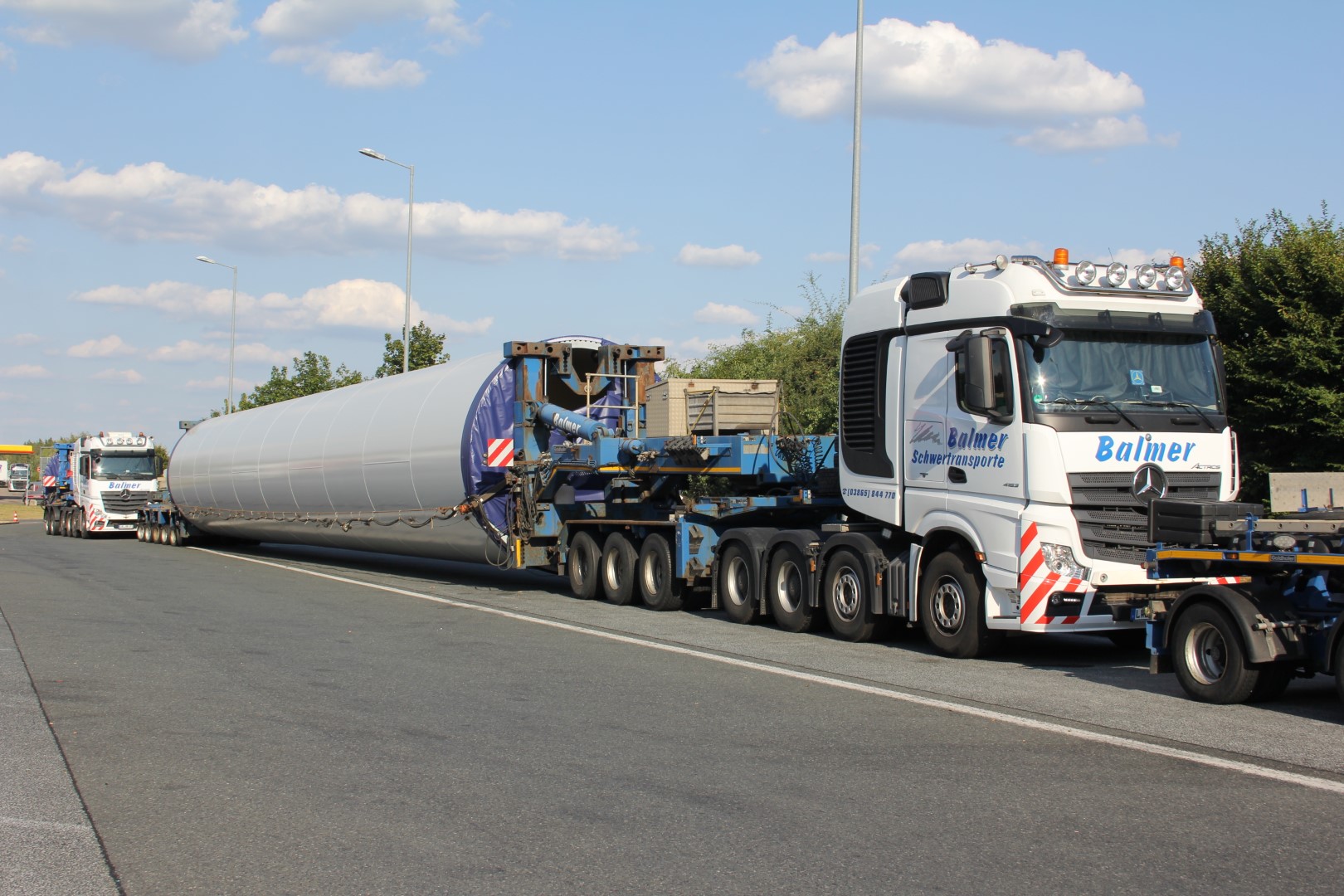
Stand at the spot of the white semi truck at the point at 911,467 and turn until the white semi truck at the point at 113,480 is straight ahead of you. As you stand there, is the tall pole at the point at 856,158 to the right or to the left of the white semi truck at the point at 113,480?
right

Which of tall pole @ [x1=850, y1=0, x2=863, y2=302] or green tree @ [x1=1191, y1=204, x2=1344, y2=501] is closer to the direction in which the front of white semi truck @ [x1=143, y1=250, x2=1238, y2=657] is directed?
the green tree

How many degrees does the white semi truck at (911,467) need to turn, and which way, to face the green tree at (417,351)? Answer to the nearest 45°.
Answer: approximately 135° to its left

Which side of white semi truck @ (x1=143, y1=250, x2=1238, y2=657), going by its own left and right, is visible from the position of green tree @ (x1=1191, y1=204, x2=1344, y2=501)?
left

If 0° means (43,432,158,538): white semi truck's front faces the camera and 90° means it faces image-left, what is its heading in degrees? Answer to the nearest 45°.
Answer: approximately 315°

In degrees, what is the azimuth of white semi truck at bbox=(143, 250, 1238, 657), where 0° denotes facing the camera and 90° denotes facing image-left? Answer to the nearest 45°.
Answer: approximately 315°
